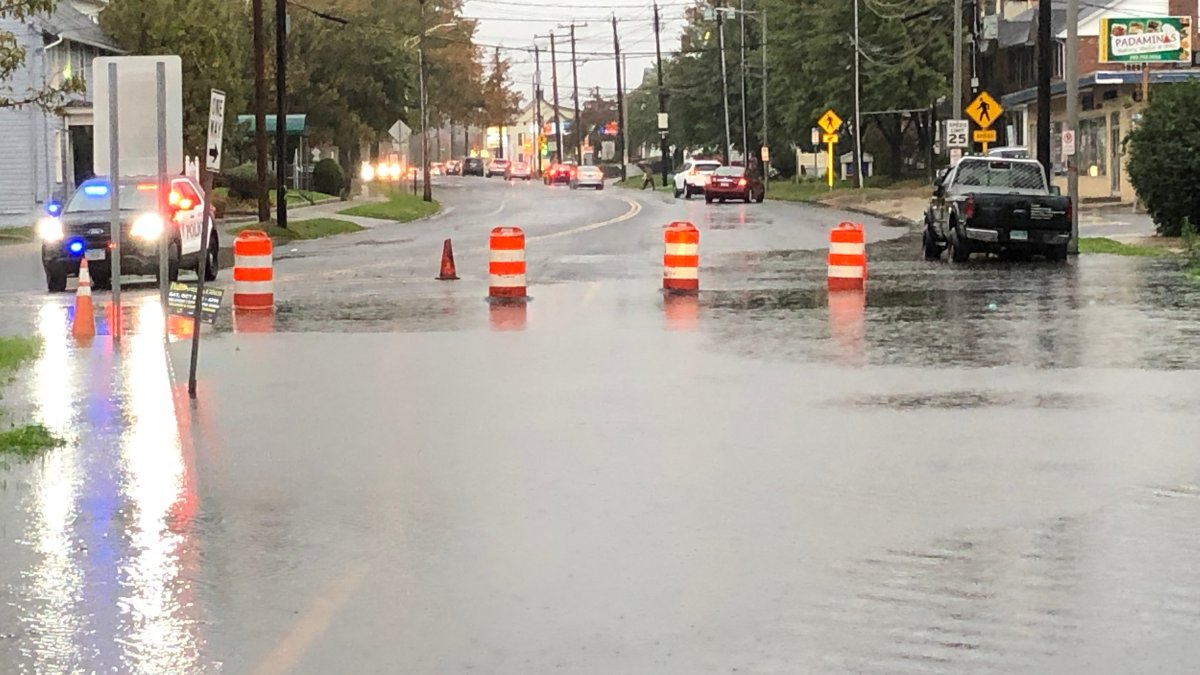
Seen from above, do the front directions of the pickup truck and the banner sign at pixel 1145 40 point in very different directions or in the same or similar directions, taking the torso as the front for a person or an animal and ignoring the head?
very different directions

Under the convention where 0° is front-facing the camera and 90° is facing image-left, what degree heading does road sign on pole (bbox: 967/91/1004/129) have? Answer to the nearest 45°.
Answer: approximately 0°

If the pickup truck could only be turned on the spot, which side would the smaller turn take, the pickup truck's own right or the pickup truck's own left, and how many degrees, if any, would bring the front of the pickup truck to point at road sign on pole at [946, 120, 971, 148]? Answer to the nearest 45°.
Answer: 0° — it already faces it

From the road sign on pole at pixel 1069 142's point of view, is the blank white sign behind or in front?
in front

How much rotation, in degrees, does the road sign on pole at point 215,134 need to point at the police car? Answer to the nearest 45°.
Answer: approximately 135° to its left

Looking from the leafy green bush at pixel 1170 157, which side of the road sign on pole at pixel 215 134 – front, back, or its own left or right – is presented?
left

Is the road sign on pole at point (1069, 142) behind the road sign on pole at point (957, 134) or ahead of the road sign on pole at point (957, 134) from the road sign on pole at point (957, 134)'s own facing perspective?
ahead

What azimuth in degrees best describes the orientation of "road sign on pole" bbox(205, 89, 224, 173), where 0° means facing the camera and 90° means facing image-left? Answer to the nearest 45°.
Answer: approximately 315°

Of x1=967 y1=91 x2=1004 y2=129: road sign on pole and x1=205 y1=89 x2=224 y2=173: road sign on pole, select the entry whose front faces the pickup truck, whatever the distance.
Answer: x1=967 y1=91 x2=1004 y2=129: road sign on pole

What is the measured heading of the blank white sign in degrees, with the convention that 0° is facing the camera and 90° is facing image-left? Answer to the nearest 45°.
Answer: approximately 180°

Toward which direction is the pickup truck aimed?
away from the camera
